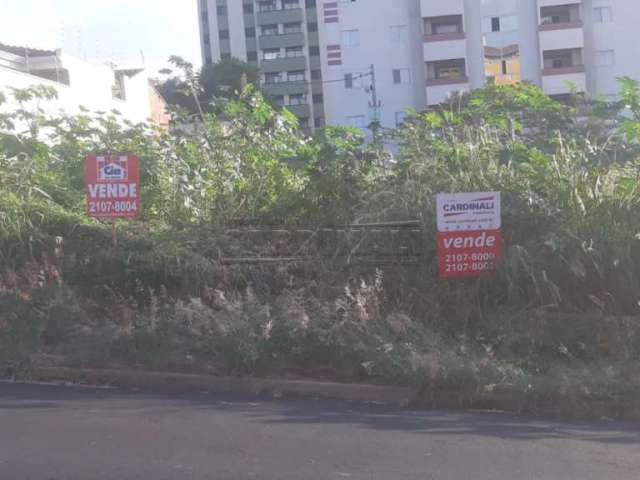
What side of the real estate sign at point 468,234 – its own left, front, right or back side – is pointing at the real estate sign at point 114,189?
right

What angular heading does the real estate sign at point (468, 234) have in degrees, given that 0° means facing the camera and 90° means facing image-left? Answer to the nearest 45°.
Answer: approximately 0°

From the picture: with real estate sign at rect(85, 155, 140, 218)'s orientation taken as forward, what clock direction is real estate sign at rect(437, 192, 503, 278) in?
real estate sign at rect(437, 192, 503, 278) is roughly at 10 o'clock from real estate sign at rect(85, 155, 140, 218).

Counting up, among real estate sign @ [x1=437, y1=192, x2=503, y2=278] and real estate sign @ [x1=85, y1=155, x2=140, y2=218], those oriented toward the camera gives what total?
2

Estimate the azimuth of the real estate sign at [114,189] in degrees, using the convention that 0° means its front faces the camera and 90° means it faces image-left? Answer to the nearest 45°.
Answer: approximately 0°
